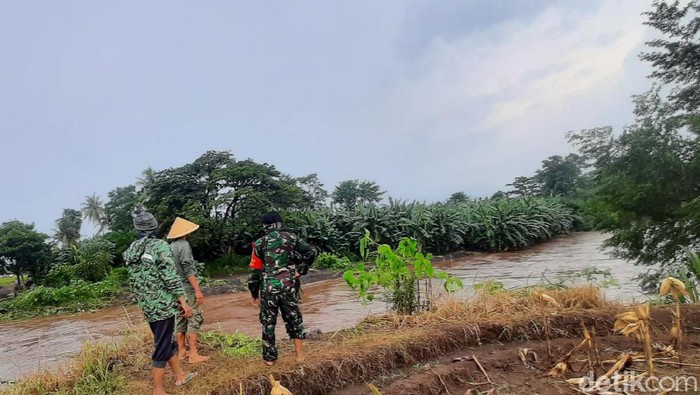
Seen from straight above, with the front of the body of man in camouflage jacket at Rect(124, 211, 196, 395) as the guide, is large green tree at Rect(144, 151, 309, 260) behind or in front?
in front

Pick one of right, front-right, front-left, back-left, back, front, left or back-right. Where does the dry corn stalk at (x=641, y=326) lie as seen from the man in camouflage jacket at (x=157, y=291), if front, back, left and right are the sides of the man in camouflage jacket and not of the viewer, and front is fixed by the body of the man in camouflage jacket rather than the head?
right

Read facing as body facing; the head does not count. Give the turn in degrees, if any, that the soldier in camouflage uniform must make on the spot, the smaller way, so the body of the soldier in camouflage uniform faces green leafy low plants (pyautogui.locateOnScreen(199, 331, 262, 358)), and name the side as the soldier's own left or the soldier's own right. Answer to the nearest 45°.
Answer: approximately 45° to the soldier's own left

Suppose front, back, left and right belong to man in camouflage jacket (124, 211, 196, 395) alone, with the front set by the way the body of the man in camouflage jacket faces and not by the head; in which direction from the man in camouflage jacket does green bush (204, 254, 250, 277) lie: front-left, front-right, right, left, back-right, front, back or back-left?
front-left

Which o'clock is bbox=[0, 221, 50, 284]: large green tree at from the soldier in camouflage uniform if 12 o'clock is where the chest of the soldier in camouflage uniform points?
The large green tree is roughly at 11 o'clock from the soldier in camouflage uniform.

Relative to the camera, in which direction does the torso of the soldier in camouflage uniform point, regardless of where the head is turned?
away from the camera

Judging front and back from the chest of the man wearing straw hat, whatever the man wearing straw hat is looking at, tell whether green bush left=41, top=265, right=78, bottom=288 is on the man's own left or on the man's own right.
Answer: on the man's own left

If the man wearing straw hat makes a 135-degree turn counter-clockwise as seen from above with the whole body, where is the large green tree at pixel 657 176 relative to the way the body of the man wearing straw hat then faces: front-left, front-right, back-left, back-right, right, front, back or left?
back-right

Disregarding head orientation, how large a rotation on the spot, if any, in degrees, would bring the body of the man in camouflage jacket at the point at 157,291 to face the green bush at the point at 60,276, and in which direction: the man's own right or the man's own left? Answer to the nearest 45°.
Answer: approximately 45° to the man's own left

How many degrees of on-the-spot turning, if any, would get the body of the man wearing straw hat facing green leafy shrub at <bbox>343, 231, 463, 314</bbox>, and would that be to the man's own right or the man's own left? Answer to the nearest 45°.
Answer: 0° — they already face it

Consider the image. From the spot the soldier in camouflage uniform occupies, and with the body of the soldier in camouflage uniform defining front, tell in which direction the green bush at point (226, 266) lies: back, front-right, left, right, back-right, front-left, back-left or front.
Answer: front

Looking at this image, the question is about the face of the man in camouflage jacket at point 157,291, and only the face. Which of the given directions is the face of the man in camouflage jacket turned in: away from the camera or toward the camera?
away from the camera
